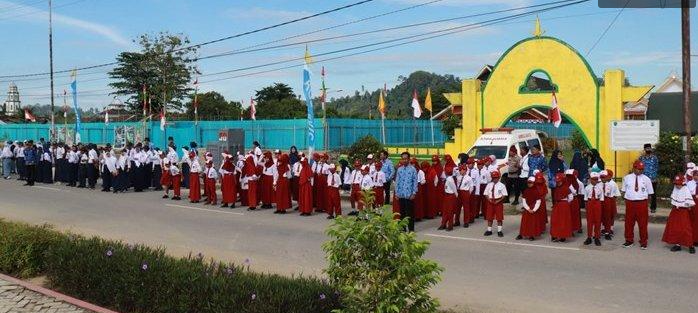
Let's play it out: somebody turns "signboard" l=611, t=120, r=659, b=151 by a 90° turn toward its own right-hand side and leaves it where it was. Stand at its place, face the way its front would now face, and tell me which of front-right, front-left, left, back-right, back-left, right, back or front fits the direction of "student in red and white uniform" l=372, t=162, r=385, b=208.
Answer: front-left

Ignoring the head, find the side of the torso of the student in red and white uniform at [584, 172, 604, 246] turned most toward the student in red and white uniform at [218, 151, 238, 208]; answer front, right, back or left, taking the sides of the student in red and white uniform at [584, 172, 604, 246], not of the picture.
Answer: right

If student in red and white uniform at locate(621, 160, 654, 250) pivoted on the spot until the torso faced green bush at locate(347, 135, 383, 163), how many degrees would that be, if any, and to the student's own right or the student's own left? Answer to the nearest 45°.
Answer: approximately 135° to the student's own right

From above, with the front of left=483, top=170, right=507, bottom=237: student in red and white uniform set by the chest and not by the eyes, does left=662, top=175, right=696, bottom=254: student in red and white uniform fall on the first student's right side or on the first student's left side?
on the first student's left side

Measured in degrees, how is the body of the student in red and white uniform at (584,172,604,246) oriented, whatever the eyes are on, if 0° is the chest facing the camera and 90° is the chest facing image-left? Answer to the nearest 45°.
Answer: approximately 0°

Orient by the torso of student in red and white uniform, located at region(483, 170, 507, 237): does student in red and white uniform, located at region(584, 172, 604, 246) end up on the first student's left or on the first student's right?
on the first student's left

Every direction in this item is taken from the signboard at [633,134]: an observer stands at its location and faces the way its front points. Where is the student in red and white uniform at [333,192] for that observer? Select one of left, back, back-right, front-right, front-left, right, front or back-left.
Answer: front-right

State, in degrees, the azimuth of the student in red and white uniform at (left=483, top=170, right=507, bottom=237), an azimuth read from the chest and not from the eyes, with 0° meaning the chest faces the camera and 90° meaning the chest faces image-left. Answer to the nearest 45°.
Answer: approximately 0°

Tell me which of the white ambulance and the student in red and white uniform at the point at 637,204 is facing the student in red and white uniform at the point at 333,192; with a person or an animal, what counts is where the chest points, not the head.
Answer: the white ambulance

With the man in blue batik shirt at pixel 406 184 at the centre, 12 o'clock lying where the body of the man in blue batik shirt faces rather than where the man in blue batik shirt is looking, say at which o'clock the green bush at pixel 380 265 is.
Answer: The green bush is roughly at 12 o'clock from the man in blue batik shirt.

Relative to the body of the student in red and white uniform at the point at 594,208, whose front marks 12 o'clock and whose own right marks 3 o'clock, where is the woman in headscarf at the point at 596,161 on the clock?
The woman in headscarf is roughly at 6 o'clock from the student in red and white uniform.
